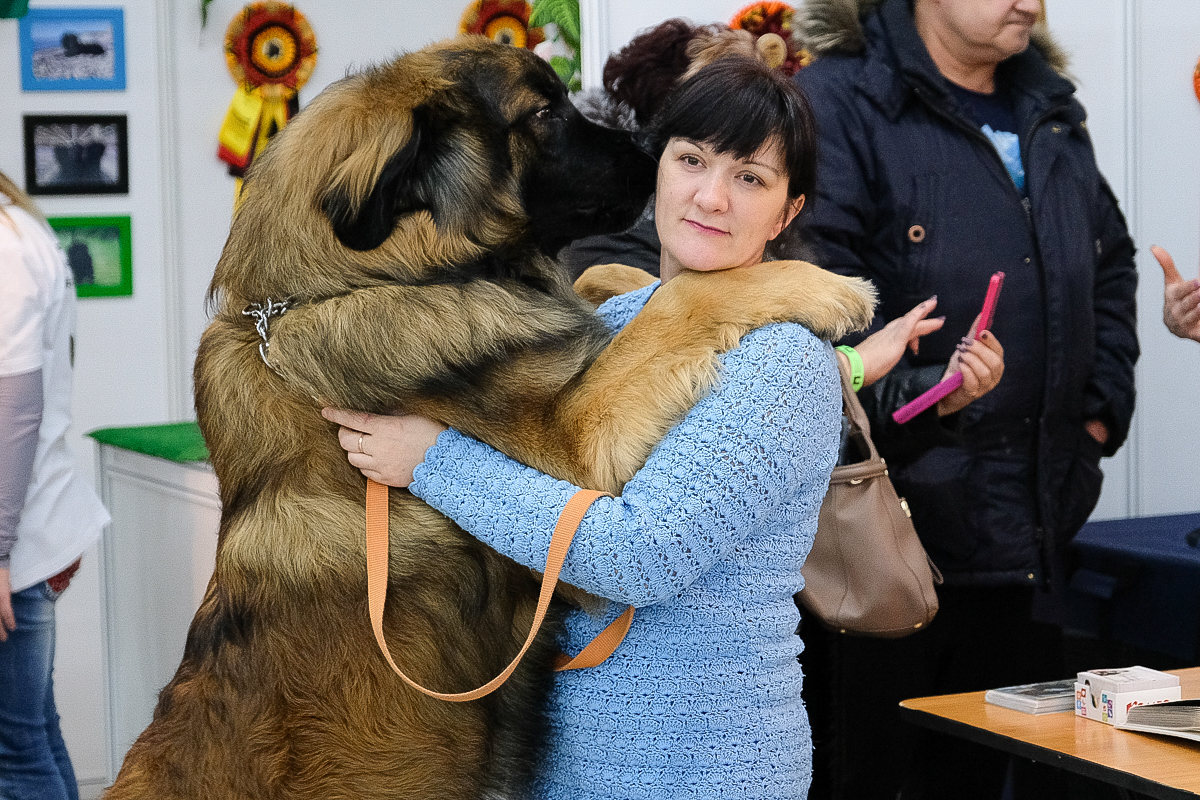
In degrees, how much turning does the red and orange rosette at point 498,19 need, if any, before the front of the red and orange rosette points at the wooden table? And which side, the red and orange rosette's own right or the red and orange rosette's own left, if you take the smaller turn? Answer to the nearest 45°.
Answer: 0° — it already faces it

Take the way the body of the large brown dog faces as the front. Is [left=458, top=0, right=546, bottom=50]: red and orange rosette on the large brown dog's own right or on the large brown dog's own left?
on the large brown dog's own left

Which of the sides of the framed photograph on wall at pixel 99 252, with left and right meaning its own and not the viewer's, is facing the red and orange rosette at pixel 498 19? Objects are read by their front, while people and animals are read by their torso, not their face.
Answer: left

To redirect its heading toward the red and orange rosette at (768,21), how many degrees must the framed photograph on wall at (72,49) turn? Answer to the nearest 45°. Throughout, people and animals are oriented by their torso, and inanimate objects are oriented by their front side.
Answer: approximately 45° to its left

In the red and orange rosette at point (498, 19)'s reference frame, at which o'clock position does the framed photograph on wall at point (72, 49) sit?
The framed photograph on wall is roughly at 3 o'clock from the red and orange rosette.

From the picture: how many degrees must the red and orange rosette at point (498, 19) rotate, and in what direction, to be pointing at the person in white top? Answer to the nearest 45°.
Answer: approximately 45° to its right

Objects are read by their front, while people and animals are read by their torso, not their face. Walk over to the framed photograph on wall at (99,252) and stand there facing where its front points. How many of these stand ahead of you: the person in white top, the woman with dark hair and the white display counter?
3

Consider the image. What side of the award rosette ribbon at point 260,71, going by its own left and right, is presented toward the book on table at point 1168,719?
front

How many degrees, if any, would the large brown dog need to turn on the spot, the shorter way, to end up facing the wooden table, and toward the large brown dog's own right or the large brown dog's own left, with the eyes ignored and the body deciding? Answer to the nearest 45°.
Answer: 0° — it already faces it

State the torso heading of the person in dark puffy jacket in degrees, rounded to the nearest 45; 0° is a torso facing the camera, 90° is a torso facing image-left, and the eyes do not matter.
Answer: approximately 315°

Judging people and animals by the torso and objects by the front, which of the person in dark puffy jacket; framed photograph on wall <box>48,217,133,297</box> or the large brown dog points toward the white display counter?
the framed photograph on wall

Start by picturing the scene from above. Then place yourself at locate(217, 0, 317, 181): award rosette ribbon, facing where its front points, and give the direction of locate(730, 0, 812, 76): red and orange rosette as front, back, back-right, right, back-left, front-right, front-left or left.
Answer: front-left

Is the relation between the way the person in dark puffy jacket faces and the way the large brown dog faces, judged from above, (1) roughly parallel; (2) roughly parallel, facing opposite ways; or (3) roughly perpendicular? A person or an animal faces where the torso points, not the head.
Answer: roughly perpendicular

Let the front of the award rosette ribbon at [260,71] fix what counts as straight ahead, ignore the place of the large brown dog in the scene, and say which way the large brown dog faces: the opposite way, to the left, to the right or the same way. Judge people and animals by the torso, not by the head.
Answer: to the left

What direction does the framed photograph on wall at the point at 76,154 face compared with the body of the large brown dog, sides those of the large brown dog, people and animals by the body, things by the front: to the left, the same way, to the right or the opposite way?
to the right

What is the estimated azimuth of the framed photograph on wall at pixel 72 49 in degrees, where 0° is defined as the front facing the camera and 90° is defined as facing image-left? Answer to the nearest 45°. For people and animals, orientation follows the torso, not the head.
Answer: approximately 0°
